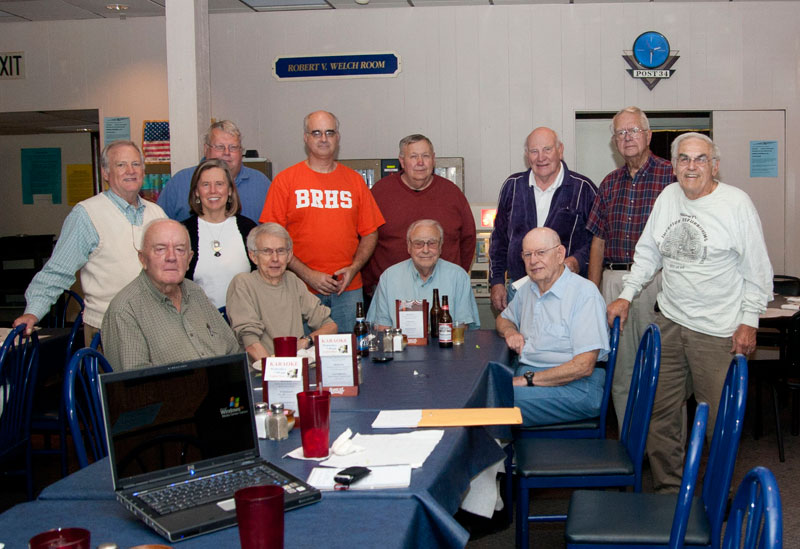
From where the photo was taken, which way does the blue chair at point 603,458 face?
to the viewer's left

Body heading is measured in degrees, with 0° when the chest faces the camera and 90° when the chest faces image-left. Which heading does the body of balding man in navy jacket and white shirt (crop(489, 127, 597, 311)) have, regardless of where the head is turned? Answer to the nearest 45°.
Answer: approximately 0°

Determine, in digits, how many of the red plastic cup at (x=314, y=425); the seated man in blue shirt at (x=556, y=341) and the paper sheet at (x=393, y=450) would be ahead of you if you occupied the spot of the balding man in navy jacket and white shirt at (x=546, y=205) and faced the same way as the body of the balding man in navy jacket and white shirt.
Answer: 3

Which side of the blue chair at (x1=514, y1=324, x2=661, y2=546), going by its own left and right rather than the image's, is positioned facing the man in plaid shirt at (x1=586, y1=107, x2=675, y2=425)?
right

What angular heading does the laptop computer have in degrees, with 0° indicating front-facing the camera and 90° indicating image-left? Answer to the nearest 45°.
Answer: approximately 315°

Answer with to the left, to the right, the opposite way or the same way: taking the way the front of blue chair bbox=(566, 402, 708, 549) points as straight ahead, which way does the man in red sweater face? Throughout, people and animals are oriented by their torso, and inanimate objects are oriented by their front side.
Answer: to the left

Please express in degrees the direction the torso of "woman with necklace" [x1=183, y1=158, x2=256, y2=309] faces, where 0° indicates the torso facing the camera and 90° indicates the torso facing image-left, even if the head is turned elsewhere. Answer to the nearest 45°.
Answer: approximately 0°

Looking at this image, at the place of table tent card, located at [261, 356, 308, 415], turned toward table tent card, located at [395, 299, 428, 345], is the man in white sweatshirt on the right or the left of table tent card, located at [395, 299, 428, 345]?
right

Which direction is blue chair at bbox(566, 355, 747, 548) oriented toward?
to the viewer's left

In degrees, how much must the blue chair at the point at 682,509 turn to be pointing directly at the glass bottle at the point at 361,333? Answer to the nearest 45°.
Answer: approximately 45° to its right
